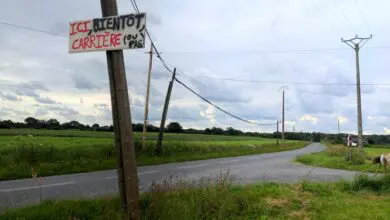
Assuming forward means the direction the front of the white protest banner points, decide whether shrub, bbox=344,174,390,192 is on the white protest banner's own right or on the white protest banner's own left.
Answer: on the white protest banner's own left

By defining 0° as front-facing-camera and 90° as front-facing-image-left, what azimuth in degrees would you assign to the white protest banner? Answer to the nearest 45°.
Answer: approximately 0°
